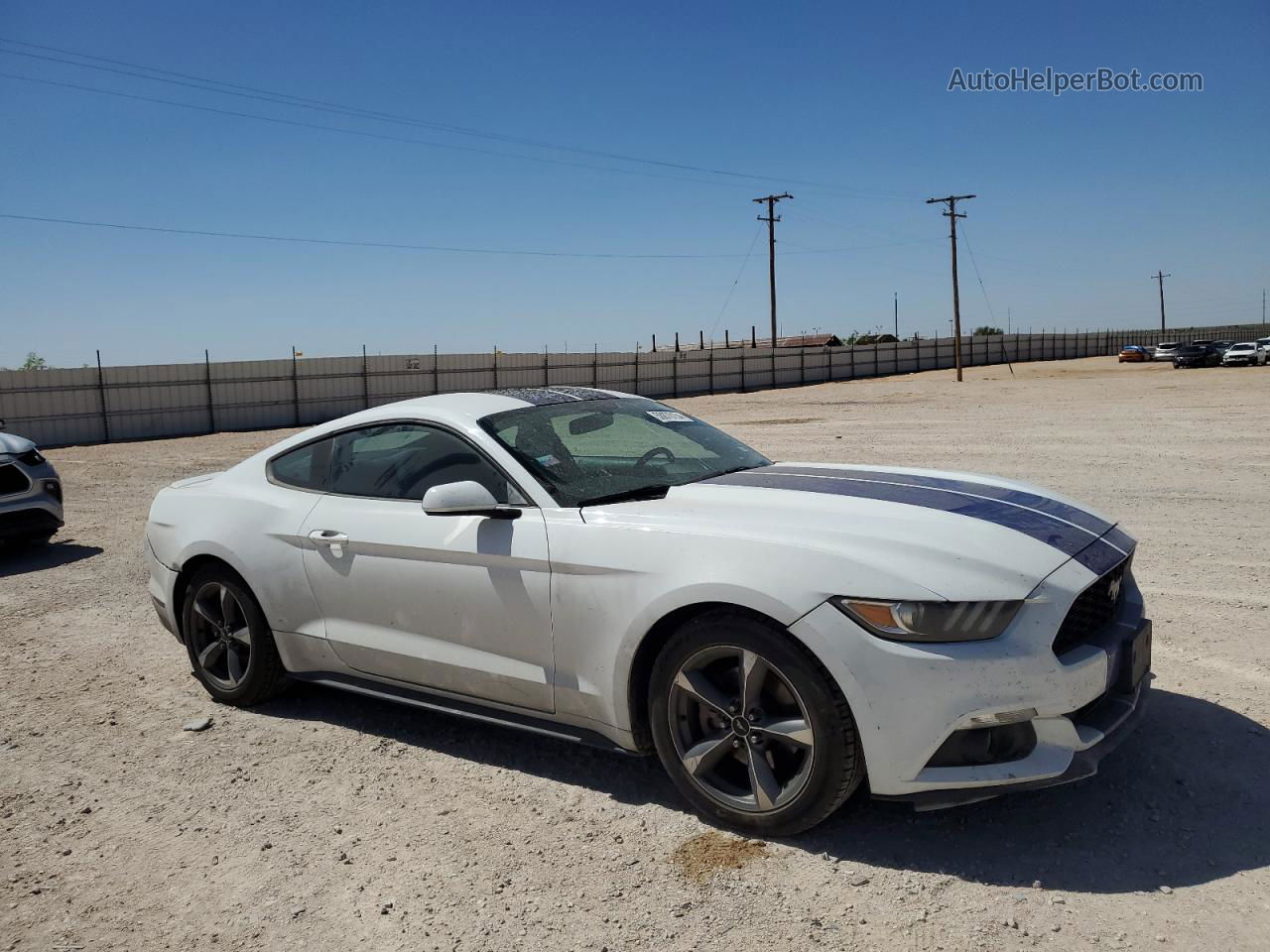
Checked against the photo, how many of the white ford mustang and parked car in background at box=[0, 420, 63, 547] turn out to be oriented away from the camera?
0

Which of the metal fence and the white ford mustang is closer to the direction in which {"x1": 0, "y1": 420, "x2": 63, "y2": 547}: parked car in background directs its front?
the white ford mustang

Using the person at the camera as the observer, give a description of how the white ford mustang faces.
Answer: facing the viewer and to the right of the viewer

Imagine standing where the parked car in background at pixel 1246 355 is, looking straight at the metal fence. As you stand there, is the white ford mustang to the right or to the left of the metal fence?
left

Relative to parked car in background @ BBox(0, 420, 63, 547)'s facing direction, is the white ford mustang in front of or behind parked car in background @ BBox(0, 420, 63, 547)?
in front

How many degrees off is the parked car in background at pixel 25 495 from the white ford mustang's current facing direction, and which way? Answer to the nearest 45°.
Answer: approximately 180°

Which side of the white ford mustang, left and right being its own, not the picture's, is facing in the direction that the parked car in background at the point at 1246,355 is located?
left

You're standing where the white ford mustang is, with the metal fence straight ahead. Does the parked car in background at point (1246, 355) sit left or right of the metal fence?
right

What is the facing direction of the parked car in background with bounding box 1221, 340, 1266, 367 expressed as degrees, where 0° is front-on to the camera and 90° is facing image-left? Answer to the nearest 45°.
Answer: approximately 45°
